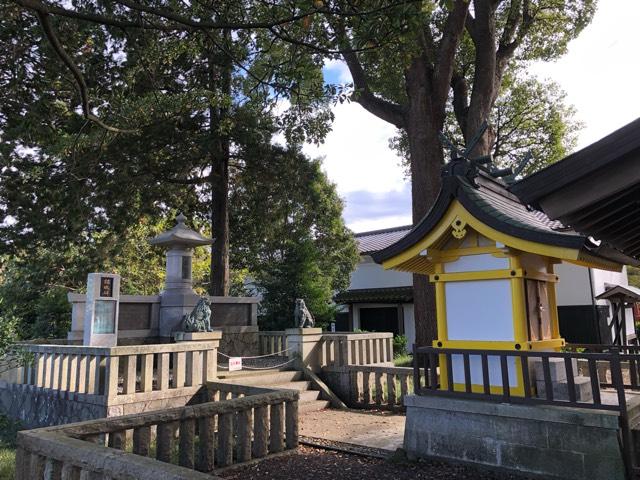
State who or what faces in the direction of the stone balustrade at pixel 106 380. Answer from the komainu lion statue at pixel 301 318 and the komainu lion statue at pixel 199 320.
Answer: the komainu lion statue at pixel 301 318

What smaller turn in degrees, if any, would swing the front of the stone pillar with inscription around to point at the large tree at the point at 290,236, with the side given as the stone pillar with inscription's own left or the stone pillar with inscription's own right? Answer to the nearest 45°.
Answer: approximately 90° to the stone pillar with inscription's own left

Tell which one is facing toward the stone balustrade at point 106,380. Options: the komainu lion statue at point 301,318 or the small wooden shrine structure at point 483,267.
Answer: the komainu lion statue

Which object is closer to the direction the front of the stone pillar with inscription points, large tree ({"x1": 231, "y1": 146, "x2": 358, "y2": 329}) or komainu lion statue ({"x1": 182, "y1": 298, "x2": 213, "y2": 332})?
the komainu lion statue
